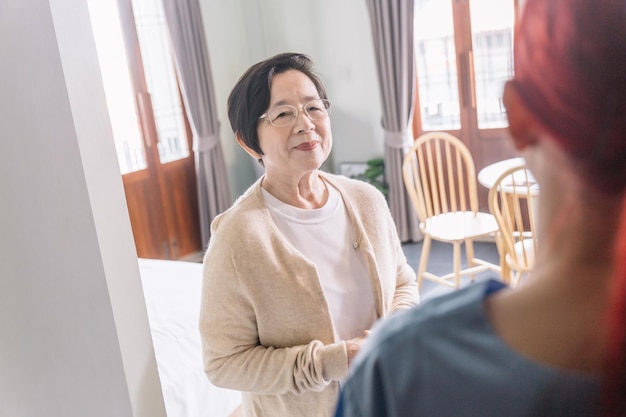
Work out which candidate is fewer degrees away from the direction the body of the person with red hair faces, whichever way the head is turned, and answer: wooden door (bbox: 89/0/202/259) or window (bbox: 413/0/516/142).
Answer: the window

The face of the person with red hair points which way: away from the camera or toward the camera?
away from the camera

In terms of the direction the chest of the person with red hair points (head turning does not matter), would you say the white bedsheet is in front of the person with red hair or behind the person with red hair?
in front

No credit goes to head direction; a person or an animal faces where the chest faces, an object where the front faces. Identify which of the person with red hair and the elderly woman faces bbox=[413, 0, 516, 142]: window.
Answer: the person with red hair

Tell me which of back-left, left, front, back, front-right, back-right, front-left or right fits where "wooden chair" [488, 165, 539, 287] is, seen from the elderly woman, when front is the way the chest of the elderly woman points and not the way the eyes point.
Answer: left

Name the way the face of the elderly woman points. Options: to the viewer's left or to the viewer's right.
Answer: to the viewer's right

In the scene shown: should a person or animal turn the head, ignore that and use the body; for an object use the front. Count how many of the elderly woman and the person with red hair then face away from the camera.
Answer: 1

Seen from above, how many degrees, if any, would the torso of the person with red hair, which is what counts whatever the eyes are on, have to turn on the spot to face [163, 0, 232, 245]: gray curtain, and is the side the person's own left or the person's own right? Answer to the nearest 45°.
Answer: approximately 45° to the person's own left

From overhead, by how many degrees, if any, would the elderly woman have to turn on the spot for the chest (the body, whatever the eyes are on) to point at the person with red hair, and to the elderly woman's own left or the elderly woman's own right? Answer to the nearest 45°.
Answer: approximately 45° to the elderly woman's own right

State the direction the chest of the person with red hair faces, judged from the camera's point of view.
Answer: away from the camera

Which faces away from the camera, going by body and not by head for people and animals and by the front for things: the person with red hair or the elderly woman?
the person with red hair

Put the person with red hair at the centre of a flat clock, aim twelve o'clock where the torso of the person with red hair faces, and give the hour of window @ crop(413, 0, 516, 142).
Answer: The window is roughly at 12 o'clock from the person with red hair.
